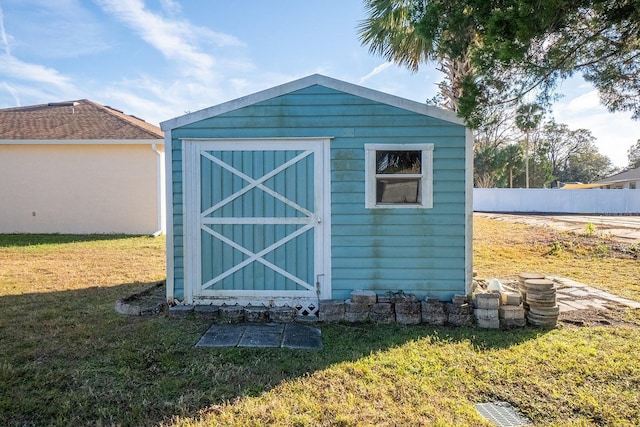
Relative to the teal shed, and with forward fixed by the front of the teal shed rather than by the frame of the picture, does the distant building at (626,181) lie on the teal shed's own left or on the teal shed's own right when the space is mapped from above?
on the teal shed's own left

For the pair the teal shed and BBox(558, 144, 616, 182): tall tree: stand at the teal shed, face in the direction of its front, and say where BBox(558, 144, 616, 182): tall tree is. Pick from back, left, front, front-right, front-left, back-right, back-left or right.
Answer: back-left

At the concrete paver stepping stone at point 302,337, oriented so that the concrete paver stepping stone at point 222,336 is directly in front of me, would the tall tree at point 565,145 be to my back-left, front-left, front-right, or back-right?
back-right

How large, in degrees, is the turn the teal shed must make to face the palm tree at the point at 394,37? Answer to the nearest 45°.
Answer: approximately 135° to its left

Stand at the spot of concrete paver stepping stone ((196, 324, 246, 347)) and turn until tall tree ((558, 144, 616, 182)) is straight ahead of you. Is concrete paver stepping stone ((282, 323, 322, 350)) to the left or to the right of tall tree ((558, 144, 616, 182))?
right

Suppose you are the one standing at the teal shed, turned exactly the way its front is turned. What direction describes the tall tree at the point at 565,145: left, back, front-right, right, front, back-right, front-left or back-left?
back-left

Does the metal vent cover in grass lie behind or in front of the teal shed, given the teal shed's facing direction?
in front

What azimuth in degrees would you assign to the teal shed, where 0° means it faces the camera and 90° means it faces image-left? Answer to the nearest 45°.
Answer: approximately 0°

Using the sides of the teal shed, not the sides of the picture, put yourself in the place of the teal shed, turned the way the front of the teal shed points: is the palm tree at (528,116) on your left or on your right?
on your left
